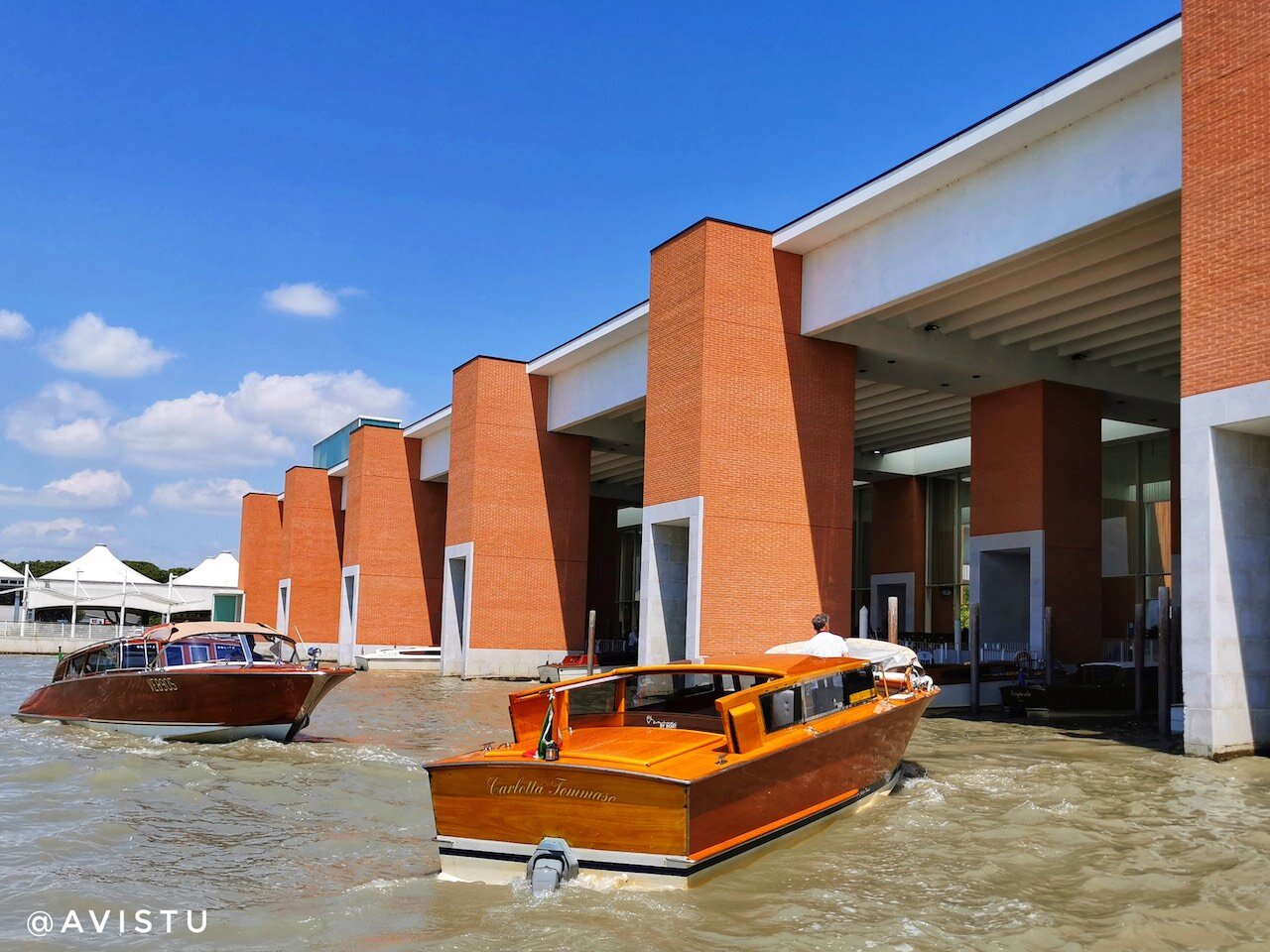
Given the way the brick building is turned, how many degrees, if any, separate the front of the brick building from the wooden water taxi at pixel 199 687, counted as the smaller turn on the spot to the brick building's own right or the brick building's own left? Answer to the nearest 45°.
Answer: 0° — it already faces it

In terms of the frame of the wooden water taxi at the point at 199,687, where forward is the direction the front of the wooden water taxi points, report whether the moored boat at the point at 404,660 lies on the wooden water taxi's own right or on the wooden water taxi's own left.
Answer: on the wooden water taxi's own left

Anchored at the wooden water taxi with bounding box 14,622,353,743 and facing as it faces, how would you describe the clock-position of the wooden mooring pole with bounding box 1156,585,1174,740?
The wooden mooring pole is roughly at 11 o'clock from the wooden water taxi.

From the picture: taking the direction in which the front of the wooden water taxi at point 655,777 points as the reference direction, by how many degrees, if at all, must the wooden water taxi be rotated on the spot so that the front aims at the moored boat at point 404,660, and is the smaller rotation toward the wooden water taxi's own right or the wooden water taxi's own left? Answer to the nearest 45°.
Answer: approximately 45° to the wooden water taxi's own left

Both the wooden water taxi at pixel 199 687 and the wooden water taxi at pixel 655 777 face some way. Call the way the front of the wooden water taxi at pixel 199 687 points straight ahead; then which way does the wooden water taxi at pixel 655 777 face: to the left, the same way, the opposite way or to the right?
to the left

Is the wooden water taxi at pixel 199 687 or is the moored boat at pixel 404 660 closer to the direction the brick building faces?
the wooden water taxi

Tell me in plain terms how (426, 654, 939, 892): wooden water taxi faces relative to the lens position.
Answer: facing away from the viewer and to the right of the viewer

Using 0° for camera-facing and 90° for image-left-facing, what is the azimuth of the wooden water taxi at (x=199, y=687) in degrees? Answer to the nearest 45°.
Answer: approximately 315°

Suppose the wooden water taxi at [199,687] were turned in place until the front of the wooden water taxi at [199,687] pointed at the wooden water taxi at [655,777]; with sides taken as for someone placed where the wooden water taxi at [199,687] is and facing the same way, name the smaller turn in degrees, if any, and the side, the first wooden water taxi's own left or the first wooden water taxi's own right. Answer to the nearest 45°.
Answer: approximately 45° to the first wooden water taxi's own right

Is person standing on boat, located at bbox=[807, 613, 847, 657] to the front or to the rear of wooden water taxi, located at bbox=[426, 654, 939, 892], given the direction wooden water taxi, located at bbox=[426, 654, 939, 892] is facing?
to the front

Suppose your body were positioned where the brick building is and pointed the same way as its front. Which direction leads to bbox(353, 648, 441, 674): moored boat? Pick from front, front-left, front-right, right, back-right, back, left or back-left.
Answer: right

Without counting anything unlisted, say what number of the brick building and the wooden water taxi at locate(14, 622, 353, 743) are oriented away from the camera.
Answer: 0

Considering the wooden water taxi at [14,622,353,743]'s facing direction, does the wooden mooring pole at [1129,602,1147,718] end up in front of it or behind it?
in front

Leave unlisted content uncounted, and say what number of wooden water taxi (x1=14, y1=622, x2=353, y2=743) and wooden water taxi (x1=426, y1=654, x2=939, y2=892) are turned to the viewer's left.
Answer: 0

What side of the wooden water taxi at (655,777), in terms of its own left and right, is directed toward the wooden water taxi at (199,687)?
left

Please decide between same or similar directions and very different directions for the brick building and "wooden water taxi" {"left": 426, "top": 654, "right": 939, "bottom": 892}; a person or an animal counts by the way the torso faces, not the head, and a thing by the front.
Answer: very different directions
